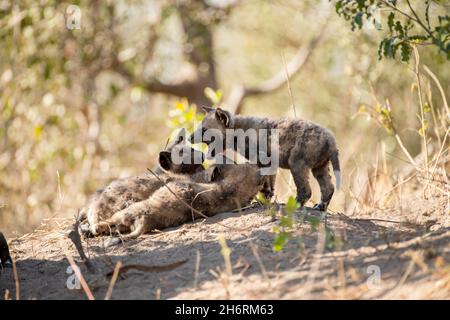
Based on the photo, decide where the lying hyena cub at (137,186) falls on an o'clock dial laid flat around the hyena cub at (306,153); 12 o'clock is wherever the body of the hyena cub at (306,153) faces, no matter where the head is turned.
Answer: the lying hyena cub at (137,186) is roughly at 12 o'clock from the hyena cub at (306,153).

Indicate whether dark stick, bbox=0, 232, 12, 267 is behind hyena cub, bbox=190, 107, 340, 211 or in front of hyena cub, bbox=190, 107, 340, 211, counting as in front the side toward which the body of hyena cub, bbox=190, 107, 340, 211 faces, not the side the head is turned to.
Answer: in front

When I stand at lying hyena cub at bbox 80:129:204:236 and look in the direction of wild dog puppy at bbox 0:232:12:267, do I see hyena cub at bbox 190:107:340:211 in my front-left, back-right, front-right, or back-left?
back-left

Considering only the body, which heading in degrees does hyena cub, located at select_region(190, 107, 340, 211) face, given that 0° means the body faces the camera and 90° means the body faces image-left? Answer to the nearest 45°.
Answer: approximately 90°
